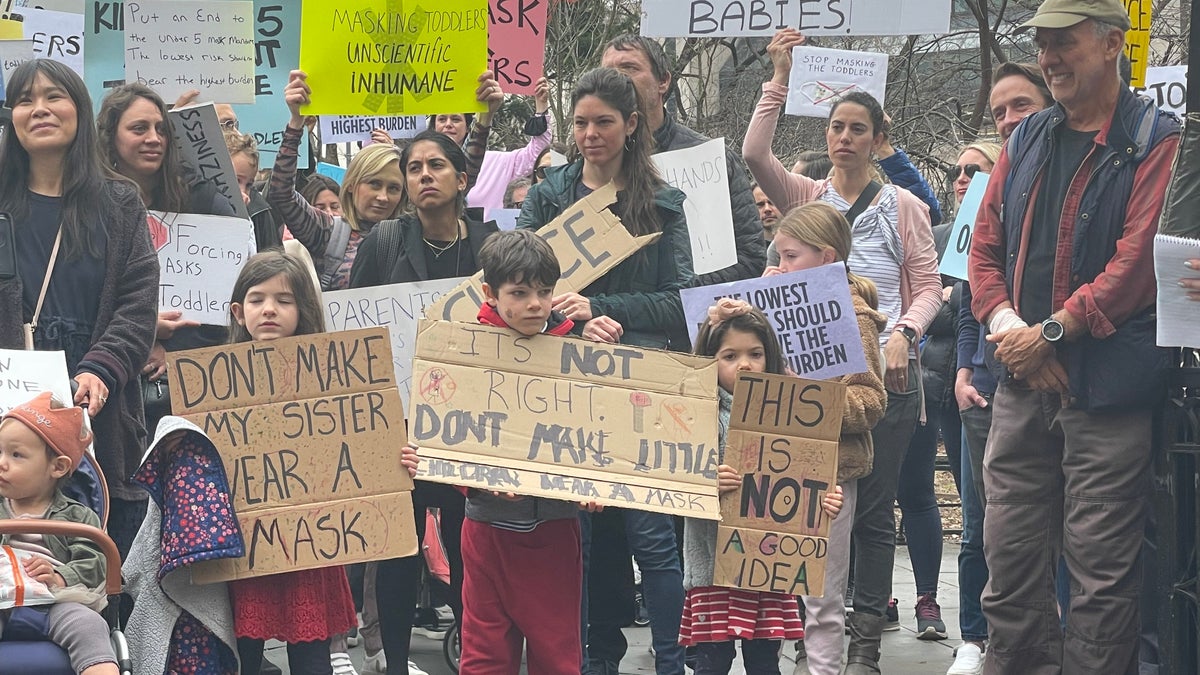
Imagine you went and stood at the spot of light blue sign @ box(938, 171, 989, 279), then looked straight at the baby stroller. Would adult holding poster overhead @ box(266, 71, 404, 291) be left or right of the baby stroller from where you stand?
right

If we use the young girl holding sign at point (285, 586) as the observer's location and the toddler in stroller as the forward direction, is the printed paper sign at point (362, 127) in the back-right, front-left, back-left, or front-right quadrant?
back-right

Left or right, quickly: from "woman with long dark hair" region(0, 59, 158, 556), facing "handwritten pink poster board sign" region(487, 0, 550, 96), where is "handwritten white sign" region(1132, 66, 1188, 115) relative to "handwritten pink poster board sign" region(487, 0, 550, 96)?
right

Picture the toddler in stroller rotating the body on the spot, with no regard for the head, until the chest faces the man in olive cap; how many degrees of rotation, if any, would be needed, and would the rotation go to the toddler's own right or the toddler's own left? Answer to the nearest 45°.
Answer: approximately 135° to the toddler's own left

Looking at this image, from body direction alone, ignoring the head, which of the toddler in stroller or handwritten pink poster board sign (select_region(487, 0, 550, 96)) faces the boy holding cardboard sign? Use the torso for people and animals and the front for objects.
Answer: the handwritten pink poster board sign

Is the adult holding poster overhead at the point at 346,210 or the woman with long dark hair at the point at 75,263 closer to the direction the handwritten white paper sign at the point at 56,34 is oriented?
the woman with long dark hair

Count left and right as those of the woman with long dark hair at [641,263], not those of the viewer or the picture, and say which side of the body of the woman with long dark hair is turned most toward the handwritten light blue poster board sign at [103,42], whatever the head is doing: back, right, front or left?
right
